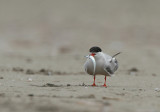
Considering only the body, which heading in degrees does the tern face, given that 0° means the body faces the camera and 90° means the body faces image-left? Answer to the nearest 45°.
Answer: approximately 45°
